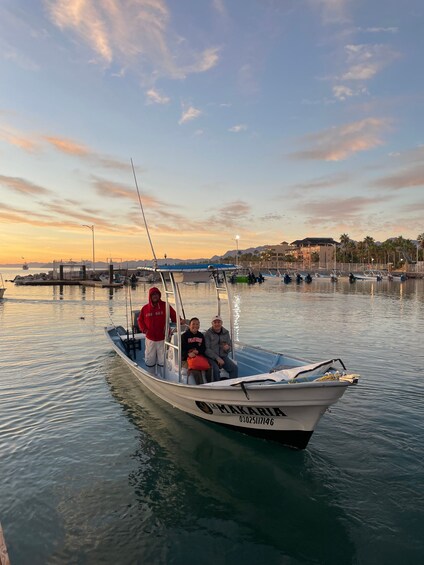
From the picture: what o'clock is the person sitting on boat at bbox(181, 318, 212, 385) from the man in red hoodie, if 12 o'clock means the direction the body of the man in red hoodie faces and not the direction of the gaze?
The person sitting on boat is roughly at 11 o'clock from the man in red hoodie.

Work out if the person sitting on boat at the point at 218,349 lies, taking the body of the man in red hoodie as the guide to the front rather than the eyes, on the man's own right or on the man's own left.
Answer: on the man's own left

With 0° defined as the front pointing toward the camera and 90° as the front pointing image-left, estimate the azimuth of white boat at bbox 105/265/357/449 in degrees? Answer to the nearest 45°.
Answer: approximately 315°

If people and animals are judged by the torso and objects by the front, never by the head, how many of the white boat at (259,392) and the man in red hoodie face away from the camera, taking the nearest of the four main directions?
0

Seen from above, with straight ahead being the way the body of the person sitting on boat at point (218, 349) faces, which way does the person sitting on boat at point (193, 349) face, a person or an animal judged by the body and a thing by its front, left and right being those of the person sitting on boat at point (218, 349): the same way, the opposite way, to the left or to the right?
the same way

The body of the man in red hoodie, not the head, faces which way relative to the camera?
toward the camera

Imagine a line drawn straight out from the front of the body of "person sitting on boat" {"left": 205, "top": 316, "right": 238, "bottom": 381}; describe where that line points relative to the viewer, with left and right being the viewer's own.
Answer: facing the viewer and to the right of the viewer

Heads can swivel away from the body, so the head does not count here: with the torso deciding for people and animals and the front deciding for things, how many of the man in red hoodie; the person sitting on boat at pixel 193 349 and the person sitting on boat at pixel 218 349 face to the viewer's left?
0

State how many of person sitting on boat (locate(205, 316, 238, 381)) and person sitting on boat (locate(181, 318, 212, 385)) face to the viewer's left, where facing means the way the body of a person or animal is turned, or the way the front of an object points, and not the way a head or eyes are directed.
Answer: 0

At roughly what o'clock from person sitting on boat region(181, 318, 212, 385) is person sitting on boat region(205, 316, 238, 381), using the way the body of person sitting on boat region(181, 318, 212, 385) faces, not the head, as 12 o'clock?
person sitting on boat region(205, 316, 238, 381) is roughly at 10 o'clock from person sitting on boat region(181, 318, 212, 385).
